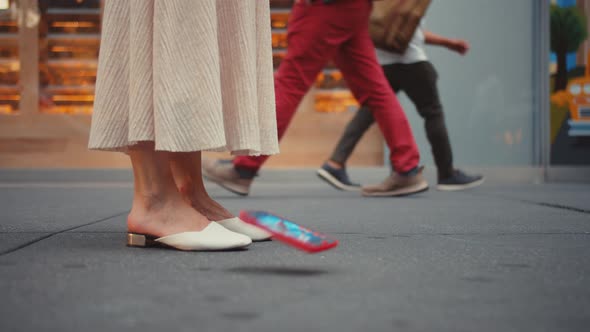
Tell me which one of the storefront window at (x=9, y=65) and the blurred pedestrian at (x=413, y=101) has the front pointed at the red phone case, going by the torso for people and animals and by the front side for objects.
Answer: the storefront window

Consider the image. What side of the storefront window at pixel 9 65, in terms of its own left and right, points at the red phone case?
front

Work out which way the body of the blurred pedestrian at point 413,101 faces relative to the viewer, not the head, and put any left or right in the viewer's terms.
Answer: facing to the right of the viewer

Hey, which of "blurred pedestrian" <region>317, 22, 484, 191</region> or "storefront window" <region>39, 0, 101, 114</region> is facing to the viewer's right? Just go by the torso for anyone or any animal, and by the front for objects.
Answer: the blurred pedestrian

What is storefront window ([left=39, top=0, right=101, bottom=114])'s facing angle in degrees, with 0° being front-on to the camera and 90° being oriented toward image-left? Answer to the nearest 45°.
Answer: approximately 0°

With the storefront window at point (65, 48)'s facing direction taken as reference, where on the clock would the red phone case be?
The red phone case is roughly at 12 o'clock from the storefront window.

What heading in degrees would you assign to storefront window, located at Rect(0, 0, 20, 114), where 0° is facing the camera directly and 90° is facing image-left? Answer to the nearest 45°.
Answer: approximately 0°

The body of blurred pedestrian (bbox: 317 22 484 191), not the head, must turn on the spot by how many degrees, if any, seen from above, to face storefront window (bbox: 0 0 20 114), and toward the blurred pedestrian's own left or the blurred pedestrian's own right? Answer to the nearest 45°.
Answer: approximately 135° to the blurred pedestrian's own left

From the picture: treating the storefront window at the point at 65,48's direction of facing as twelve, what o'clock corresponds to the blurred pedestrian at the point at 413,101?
The blurred pedestrian is roughly at 11 o'clock from the storefront window.

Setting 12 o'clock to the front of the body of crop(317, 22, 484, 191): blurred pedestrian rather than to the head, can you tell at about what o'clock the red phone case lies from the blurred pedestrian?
The red phone case is roughly at 3 o'clock from the blurred pedestrian.

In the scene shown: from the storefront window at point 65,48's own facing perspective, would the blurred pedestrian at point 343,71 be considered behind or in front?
in front
